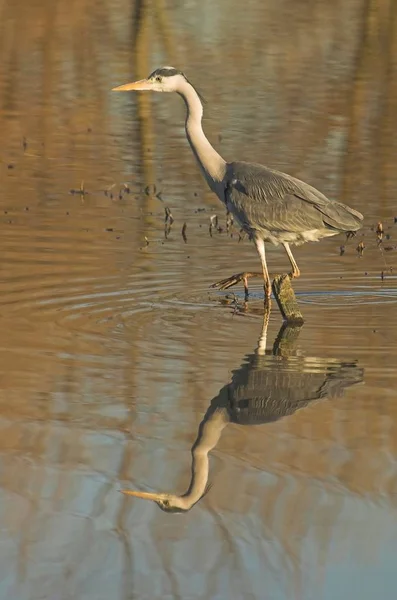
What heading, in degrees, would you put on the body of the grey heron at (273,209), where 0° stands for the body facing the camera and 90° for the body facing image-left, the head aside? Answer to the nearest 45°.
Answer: approximately 90°
